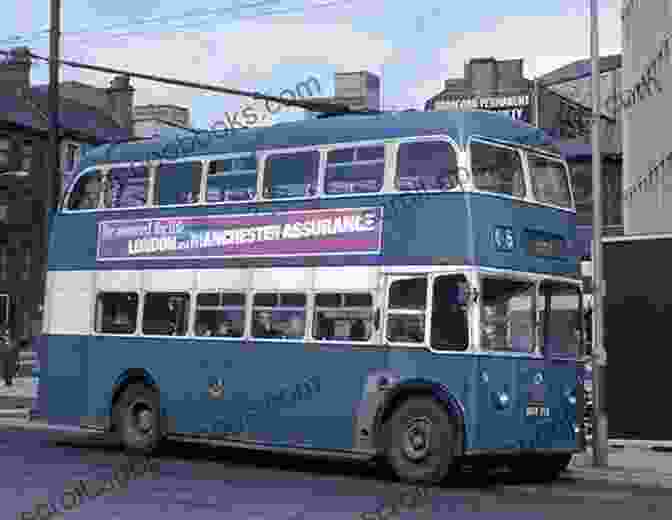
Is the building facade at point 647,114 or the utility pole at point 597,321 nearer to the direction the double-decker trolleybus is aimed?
the utility pole

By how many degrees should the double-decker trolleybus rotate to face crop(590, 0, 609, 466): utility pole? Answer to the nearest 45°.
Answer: approximately 45° to its left

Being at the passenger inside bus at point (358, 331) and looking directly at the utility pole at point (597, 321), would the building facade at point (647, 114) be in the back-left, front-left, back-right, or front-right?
front-left

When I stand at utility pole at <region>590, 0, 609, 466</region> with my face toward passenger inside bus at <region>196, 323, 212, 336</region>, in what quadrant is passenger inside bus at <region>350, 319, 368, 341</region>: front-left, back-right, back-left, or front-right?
front-left

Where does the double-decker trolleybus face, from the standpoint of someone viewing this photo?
facing the viewer and to the right of the viewer

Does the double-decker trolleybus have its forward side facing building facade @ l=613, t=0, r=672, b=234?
no
